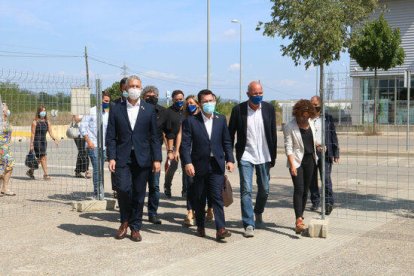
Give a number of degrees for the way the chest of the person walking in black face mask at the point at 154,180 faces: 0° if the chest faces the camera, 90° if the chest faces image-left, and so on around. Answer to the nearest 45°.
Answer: approximately 0°

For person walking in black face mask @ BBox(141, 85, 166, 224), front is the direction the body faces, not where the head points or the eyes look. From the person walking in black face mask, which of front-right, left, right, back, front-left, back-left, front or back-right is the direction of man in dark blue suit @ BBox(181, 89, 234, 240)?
front-left

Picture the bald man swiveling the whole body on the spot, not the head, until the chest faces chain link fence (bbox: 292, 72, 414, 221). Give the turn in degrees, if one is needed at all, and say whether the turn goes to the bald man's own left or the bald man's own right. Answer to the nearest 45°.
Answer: approximately 135° to the bald man's own left

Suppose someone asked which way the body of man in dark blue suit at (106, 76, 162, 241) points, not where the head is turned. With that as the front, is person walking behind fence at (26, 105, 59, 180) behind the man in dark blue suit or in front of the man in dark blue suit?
behind

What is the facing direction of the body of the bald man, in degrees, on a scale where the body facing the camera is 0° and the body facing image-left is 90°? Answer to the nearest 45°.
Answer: approximately 0°

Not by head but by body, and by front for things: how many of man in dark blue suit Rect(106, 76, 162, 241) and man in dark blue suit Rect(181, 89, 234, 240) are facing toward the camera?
2

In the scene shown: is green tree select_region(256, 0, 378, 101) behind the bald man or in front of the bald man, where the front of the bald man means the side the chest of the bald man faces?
behind

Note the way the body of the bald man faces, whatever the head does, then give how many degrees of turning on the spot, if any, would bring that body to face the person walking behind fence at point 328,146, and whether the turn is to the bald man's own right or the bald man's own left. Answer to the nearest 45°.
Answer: approximately 135° to the bald man's own left
